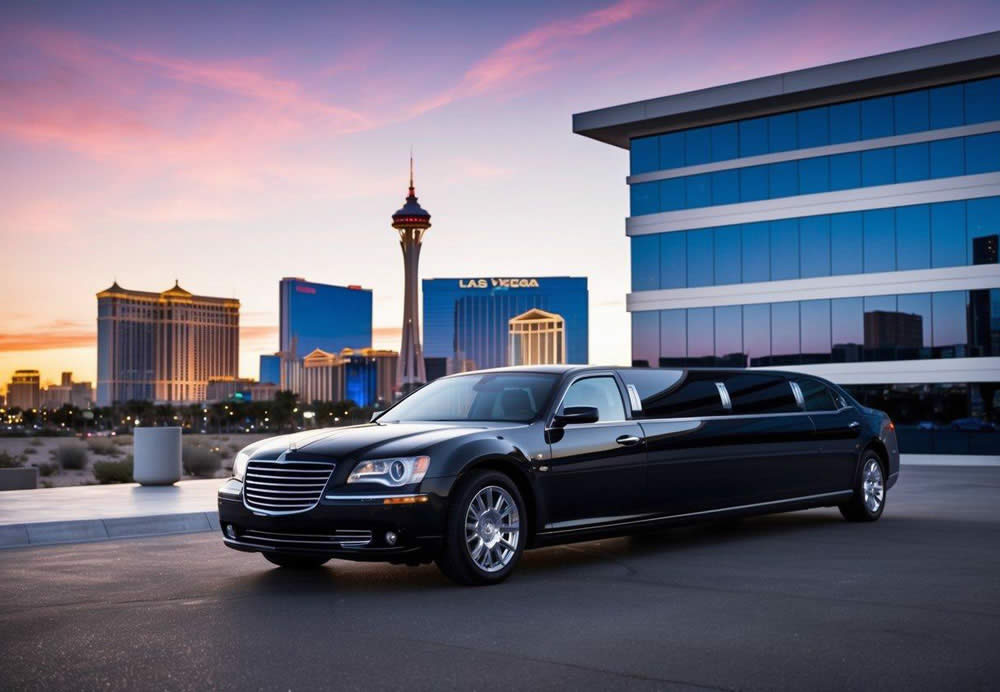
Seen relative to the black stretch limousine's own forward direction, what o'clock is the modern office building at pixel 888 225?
The modern office building is roughly at 5 o'clock from the black stretch limousine.

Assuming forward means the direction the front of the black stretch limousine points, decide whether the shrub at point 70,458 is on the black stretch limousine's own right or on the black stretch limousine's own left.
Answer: on the black stretch limousine's own right

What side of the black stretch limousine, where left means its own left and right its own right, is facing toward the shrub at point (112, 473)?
right

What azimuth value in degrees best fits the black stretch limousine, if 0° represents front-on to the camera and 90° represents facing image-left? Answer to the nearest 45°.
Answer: approximately 45°
